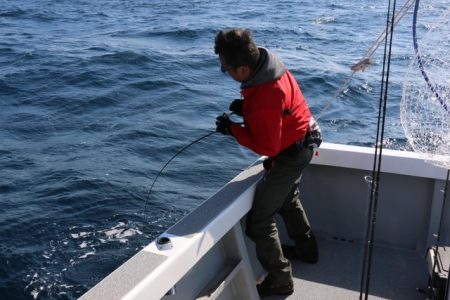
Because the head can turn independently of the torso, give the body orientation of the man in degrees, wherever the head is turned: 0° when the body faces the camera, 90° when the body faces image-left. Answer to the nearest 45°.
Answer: approximately 90°

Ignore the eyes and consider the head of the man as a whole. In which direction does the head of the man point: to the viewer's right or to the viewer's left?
to the viewer's left

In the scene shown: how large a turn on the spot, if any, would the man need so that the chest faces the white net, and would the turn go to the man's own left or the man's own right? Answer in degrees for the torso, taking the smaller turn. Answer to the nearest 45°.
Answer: approximately 180°
